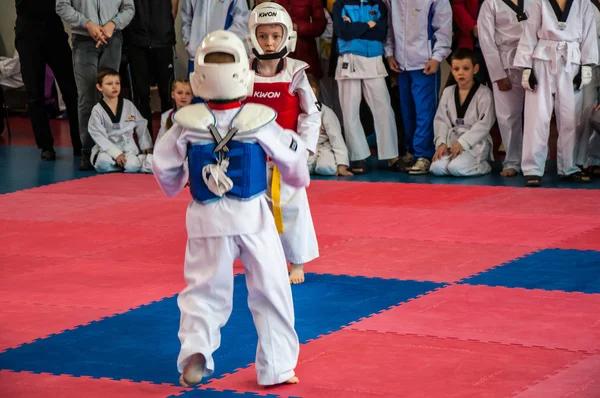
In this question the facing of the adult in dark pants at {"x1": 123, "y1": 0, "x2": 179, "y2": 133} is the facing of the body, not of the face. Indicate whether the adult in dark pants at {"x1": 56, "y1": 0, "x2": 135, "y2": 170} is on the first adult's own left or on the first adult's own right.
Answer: on the first adult's own right

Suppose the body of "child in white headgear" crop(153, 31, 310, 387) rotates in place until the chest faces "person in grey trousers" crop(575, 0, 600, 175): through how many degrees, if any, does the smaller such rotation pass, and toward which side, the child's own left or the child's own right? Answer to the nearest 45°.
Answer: approximately 45° to the child's own right

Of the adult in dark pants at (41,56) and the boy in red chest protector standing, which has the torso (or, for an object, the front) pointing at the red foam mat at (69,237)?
the adult in dark pants

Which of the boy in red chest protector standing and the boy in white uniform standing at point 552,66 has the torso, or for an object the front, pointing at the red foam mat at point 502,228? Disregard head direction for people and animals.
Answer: the boy in white uniform standing

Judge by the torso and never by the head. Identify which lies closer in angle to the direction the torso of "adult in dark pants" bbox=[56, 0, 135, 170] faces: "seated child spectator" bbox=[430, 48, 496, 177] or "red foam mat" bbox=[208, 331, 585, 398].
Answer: the red foam mat

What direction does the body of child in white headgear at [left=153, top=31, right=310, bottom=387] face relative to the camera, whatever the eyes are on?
away from the camera
